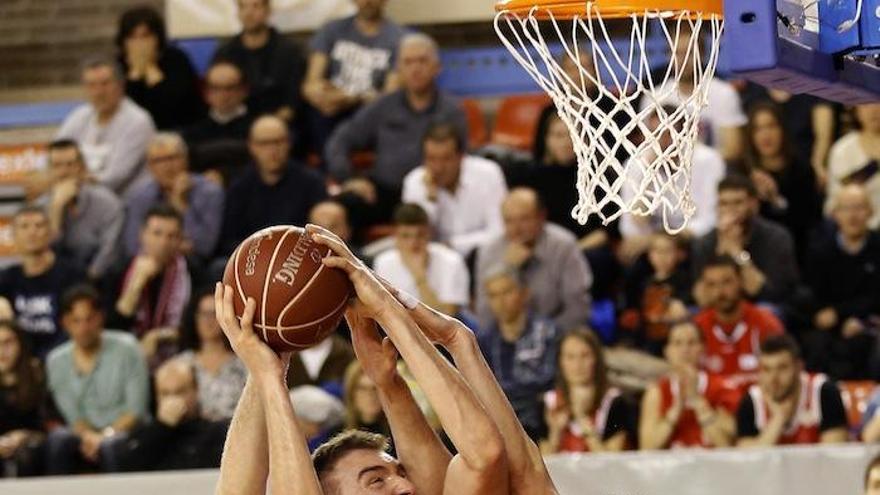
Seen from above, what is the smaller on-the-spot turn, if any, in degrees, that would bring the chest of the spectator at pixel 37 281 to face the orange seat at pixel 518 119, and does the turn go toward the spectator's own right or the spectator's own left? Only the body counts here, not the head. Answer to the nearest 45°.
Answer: approximately 90° to the spectator's own left

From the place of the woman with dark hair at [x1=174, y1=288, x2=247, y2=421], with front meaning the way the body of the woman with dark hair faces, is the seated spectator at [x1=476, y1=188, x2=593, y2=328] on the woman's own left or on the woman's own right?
on the woman's own left

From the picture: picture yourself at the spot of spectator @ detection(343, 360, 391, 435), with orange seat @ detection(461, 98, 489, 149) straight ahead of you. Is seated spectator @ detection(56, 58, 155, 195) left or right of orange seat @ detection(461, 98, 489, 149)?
left

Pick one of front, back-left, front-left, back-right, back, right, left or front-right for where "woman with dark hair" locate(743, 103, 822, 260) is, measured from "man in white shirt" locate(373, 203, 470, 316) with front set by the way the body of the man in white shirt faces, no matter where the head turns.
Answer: left

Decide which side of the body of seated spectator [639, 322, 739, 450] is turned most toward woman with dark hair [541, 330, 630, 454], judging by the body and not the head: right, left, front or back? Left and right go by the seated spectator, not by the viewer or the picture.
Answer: right

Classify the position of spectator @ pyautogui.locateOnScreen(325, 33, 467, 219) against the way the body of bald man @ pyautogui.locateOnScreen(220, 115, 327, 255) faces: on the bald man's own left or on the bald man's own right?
on the bald man's own left

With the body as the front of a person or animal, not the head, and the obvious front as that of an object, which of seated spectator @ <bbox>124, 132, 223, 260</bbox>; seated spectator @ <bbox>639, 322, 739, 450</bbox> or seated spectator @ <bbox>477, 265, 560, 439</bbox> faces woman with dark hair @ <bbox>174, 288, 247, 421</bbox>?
seated spectator @ <bbox>124, 132, 223, 260</bbox>

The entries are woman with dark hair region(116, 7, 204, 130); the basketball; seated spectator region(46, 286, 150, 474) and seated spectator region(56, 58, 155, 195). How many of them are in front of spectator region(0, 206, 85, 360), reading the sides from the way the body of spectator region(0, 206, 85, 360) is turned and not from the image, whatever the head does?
2
